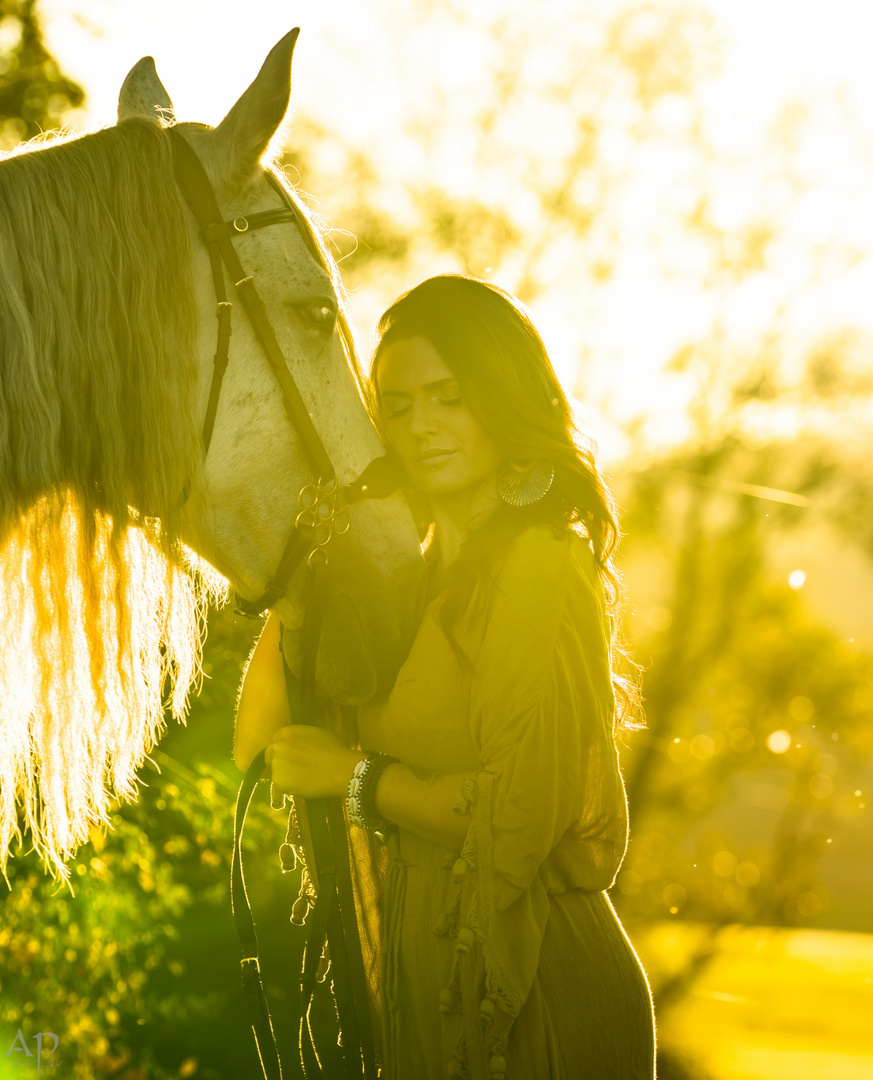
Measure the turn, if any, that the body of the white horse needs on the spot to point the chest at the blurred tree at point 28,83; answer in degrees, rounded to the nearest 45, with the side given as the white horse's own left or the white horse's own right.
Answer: approximately 90° to the white horse's own left

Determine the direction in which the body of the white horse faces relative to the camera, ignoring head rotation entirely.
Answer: to the viewer's right

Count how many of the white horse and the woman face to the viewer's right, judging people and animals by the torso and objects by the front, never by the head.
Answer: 1

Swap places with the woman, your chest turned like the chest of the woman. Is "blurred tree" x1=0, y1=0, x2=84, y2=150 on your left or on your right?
on your right
